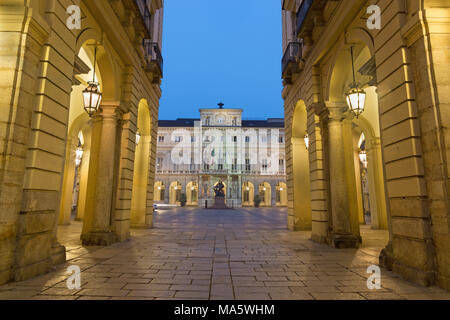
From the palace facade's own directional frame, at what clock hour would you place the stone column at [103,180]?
The stone column is roughly at 12 o'clock from the palace facade.

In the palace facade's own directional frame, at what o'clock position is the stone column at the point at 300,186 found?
The stone column is roughly at 12 o'clock from the palace facade.

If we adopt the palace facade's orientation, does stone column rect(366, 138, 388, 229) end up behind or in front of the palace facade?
in front

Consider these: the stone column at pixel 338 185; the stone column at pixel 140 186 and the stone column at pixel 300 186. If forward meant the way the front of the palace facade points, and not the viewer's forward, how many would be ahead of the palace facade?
3

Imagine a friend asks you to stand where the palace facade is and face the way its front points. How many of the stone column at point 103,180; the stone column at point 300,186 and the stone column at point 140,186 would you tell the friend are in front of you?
3

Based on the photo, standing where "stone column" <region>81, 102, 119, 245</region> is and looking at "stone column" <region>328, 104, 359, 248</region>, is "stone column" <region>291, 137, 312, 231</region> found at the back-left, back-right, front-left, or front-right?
front-left

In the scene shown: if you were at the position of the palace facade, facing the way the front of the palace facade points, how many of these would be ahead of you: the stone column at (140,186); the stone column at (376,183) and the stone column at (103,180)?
3

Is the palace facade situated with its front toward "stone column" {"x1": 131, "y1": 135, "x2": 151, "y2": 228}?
yes

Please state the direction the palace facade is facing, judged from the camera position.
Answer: facing the viewer

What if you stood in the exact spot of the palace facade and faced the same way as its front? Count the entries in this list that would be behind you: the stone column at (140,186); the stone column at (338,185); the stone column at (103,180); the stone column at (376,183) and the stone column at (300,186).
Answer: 0

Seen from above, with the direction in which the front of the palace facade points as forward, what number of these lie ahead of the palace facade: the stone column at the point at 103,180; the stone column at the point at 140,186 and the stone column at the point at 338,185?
3

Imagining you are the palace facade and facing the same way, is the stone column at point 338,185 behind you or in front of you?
in front
